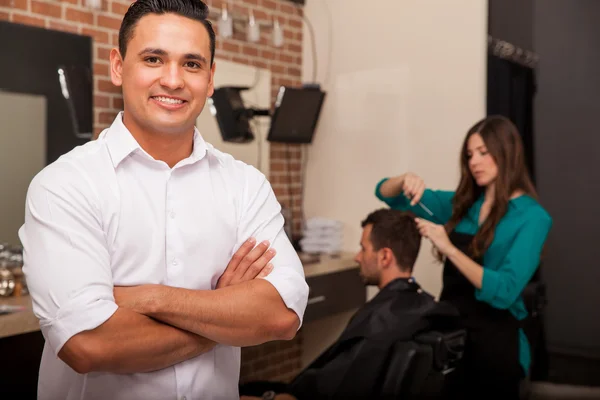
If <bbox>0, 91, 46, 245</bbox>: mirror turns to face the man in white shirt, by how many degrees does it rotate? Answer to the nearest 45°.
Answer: approximately 45° to its right

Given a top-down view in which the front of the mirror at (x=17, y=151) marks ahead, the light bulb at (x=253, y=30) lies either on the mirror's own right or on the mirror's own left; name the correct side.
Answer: on the mirror's own left

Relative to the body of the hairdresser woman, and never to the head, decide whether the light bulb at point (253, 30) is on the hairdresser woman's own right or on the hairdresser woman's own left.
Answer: on the hairdresser woman's own right

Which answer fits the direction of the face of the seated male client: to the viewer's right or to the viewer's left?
to the viewer's left

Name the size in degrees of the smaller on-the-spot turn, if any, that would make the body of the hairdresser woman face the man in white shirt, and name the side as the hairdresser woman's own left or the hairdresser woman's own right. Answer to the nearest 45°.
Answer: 0° — they already face them

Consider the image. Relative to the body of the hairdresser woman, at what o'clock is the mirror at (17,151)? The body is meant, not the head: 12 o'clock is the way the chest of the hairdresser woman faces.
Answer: The mirror is roughly at 1 o'clock from the hairdresser woman.

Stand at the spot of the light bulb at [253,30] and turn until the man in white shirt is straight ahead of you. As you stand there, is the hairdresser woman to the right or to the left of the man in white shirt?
left

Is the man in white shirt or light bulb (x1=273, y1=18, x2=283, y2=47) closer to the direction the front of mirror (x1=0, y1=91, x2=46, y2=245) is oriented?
the man in white shirt

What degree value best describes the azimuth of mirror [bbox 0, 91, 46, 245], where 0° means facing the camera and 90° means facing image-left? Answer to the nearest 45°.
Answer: approximately 315°

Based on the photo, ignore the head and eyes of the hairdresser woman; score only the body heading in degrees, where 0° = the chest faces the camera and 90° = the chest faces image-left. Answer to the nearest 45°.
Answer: approximately 45°

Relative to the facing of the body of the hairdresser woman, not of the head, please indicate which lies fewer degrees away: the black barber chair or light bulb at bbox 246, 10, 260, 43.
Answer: the black barber chair
